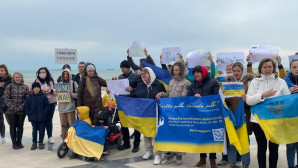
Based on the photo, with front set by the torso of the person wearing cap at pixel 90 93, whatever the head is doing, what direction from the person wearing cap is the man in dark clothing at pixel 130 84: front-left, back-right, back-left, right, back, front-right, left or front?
left

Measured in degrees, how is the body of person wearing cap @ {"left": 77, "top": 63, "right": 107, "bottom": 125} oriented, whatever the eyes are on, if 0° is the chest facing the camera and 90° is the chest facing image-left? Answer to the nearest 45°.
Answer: approximately 0°

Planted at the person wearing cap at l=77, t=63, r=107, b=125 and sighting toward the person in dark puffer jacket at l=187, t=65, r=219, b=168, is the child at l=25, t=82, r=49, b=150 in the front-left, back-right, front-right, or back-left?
back-right

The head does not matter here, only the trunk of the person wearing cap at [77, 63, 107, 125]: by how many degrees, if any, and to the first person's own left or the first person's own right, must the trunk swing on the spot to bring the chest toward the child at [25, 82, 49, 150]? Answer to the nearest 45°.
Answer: approximately 135° to the first person's own right

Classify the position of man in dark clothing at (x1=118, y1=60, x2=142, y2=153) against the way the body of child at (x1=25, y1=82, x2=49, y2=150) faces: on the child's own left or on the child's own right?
on the child's own left

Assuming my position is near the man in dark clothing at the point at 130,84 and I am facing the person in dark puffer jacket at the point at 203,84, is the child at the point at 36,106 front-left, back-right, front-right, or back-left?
back-right

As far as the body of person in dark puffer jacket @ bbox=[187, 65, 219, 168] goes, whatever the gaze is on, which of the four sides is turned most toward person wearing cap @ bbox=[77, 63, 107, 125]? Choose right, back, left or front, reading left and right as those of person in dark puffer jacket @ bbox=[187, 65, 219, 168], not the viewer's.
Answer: right

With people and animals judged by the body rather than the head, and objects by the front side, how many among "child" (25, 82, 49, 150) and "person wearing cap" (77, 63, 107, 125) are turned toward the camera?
2

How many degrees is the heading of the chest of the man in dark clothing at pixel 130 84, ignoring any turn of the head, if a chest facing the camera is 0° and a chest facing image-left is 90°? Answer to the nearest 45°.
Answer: approximately 45°

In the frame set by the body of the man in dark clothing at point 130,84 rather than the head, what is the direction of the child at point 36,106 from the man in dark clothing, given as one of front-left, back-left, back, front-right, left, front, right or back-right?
front-right

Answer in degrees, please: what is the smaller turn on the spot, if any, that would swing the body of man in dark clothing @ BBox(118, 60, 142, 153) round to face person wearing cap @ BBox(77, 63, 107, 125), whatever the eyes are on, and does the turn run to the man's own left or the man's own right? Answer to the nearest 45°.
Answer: approximately 45° to the man's own right
